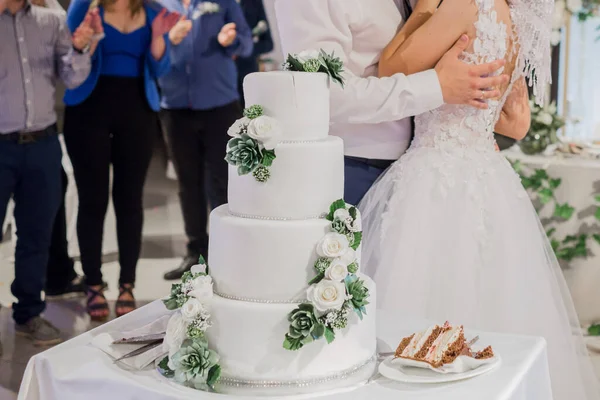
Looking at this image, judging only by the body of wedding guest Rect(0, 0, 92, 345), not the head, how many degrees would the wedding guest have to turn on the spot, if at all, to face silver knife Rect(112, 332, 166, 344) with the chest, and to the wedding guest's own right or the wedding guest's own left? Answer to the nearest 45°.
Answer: approximately 45° to the wedding guest's own right

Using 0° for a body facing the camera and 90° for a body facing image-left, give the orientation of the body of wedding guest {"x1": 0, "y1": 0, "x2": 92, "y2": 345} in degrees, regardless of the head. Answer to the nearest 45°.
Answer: approximately 315°

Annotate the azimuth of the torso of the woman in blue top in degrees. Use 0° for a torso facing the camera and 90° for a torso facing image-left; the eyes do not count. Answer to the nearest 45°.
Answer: approximately 0°

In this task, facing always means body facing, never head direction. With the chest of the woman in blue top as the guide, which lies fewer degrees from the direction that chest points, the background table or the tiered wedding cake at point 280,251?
the tiered wedding cake

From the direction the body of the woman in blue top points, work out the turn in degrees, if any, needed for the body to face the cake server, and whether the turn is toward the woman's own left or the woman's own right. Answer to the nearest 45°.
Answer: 0° — they already face it

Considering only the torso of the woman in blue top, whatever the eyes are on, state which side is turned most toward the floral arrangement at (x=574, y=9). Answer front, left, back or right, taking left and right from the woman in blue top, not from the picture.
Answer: left
